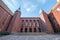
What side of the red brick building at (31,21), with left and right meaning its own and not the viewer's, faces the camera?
front
